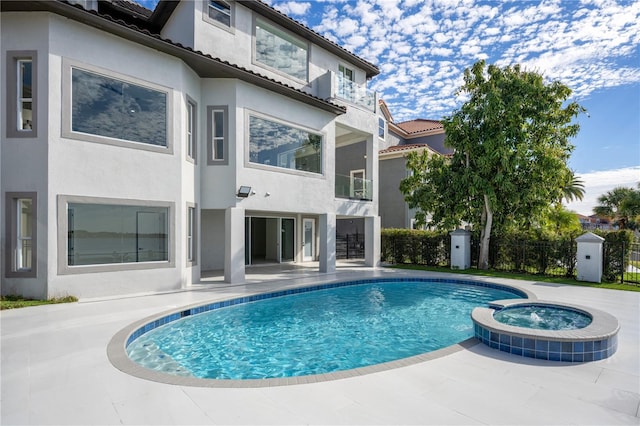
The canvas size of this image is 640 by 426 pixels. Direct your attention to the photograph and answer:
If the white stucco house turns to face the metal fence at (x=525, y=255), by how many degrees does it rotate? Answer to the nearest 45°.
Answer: approximately 45° to its left

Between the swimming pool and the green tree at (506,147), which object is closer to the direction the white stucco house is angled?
the swimming pool

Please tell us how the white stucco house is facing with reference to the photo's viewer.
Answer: facing the viewer and to the right of the viewer

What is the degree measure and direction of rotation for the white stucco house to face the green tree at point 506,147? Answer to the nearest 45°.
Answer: approximately 45° to its left

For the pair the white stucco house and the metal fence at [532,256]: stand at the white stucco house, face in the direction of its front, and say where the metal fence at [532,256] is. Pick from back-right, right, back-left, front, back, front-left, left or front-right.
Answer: front-left

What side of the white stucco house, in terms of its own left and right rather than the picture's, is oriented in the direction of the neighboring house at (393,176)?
left

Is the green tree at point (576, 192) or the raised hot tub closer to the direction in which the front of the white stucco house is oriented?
the raised hot tub

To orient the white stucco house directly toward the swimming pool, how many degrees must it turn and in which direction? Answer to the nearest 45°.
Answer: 0° — it already faces it

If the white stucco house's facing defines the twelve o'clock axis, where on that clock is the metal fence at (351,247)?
The metal fence is roughly at 9 o'clock from the white stucco house.

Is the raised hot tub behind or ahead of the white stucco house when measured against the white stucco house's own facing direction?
ahead
